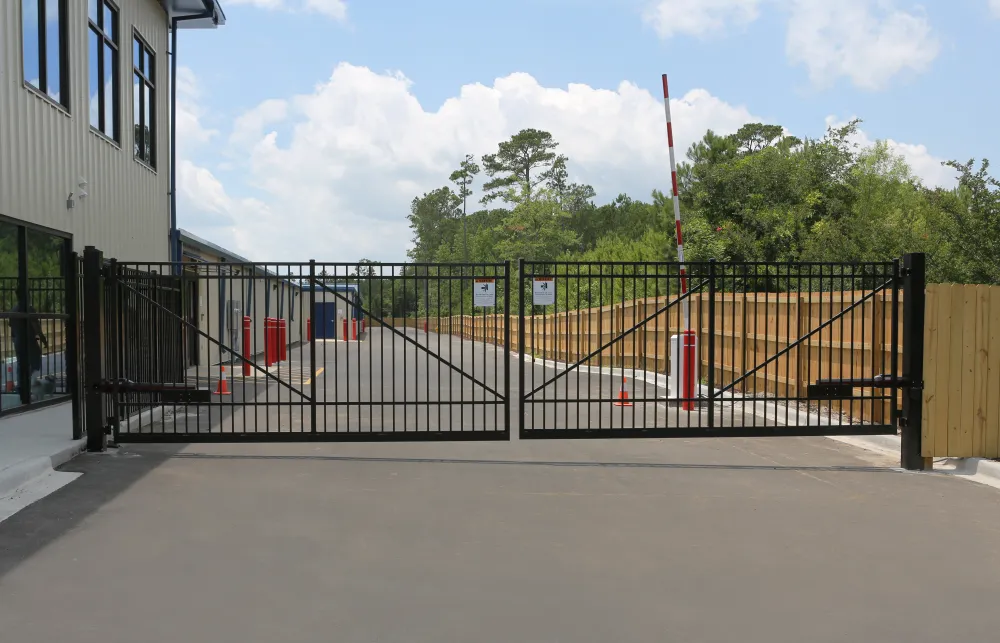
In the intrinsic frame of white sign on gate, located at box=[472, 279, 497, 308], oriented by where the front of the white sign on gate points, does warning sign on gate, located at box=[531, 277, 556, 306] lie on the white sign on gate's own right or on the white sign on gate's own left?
on the white sign on gate's own left

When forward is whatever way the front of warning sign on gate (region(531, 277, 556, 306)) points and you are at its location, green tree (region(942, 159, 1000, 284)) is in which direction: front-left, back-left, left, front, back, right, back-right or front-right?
back-left

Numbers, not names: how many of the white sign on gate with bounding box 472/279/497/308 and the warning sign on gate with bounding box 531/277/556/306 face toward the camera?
2

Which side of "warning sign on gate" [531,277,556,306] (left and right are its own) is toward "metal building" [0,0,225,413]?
right

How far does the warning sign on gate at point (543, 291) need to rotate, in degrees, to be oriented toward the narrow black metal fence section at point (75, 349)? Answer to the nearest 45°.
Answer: approximately 90° to its right

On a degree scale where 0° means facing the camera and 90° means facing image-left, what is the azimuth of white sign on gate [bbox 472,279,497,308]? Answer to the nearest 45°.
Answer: approximately 0°

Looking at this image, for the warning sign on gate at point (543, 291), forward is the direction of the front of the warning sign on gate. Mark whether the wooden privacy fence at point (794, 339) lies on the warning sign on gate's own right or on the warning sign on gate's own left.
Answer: on the warning sign on gate's own left
